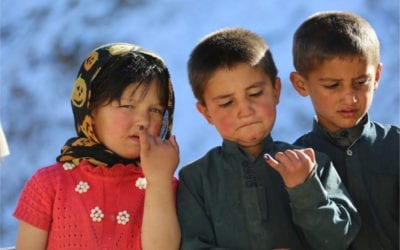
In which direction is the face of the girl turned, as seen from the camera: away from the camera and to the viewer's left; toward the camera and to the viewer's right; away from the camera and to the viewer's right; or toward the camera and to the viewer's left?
toward the camera and to the viewer's right

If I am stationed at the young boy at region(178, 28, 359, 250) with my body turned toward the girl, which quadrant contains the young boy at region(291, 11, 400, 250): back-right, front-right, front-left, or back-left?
back-right

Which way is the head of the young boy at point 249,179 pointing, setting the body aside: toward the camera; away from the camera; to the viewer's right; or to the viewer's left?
toward the camera

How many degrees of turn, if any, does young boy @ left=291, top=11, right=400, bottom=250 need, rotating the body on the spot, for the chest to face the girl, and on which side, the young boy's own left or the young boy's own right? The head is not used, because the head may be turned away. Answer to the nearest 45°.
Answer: approximately 90° to the young boy's own right

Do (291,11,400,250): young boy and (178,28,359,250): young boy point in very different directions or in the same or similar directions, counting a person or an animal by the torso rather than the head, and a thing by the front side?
same or similar directions

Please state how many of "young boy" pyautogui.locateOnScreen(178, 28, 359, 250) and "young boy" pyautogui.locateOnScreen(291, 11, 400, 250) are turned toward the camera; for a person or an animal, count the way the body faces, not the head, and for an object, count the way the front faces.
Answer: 2

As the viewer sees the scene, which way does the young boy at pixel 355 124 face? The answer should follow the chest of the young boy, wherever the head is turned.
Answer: toward the camera

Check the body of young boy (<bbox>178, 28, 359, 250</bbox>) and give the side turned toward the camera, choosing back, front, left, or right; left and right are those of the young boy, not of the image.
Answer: front
